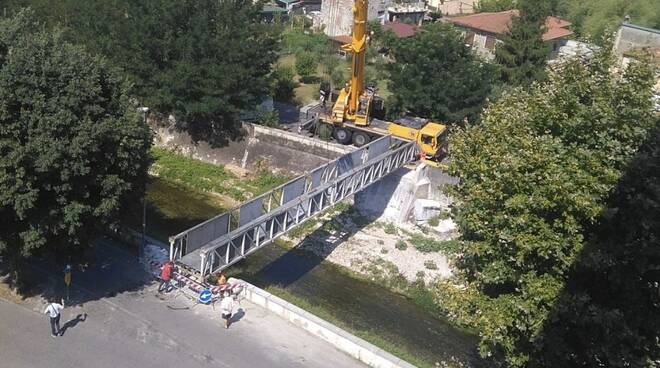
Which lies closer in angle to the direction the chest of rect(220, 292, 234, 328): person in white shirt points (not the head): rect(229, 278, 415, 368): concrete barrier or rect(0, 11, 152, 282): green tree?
the green tree

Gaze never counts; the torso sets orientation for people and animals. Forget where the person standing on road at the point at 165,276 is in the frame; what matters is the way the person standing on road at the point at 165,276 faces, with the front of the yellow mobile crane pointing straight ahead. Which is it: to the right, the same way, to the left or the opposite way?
to the left

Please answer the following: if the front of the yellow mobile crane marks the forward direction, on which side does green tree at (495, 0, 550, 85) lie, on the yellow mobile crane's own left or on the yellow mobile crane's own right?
on the yellow mobile crane's own left

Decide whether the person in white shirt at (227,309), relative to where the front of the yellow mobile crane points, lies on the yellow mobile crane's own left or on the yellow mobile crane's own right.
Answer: on the yellow mobile crane's own right

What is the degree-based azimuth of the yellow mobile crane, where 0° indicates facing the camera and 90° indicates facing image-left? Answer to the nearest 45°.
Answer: approximately 315°

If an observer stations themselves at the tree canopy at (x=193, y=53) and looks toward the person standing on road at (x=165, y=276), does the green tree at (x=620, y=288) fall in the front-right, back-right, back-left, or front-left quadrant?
front-left

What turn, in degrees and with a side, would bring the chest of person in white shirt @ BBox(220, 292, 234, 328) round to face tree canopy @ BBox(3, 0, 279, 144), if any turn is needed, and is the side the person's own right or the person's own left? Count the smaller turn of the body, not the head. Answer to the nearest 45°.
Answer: approximately 45° to the person's own right

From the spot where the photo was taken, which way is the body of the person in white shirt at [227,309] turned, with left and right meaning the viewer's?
facing away from the viewer and to the left of the viewer

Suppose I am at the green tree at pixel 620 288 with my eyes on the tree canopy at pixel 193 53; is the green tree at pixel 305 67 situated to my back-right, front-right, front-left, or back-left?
front-right

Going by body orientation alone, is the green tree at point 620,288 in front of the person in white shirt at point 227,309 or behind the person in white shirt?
behind

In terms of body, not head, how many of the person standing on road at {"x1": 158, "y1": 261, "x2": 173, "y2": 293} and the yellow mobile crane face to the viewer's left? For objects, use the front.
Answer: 0
